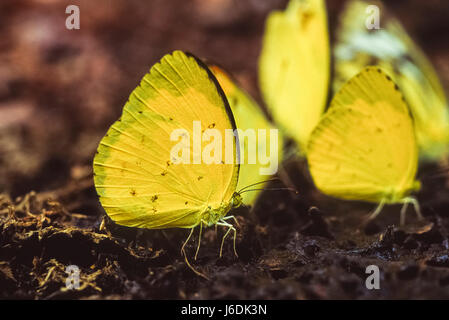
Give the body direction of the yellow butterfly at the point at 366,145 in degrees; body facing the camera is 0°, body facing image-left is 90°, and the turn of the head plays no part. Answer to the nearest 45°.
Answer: approximately 270°

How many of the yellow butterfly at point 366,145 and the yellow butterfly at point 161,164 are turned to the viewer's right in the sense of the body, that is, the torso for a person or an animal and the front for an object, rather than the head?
2

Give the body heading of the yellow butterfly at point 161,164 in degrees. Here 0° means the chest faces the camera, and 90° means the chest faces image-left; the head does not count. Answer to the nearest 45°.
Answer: approximately 270°

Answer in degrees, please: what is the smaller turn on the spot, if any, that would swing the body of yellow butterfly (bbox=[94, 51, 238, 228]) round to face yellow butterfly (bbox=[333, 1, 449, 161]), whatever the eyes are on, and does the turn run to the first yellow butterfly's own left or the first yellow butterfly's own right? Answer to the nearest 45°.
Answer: approximately 45° to the first yellow butterfly's own left

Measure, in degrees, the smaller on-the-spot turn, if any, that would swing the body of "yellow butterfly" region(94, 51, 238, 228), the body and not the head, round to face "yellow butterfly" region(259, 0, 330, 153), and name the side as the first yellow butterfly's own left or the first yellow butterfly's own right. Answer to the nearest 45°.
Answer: approximately 45° to the first yellow butterfly's own left

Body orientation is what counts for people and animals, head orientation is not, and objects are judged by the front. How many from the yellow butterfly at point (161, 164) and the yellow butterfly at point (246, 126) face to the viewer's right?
2

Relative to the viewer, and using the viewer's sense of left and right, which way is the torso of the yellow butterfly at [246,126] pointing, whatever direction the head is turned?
facing to the right of the viewer
